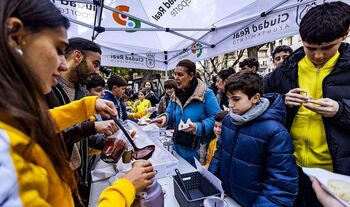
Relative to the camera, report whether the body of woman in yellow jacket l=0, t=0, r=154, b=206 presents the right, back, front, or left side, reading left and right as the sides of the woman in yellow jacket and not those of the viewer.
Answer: right

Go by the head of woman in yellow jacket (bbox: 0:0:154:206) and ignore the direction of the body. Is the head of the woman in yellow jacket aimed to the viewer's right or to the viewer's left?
to the viewer's right

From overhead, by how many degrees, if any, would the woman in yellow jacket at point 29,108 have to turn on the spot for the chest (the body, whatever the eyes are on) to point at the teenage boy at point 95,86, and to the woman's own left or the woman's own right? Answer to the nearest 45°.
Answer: approximately 90° to the woman's own left

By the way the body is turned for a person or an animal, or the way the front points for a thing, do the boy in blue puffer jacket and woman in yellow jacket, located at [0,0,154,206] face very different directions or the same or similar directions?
very different directions

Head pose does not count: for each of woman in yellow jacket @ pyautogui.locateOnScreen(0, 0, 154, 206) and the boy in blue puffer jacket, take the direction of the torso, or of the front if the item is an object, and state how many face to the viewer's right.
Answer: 1

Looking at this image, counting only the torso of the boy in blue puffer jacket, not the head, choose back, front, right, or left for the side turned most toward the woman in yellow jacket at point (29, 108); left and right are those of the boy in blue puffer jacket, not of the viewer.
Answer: front
